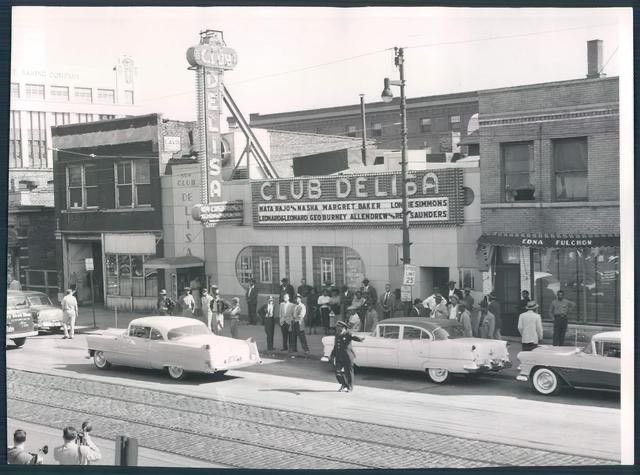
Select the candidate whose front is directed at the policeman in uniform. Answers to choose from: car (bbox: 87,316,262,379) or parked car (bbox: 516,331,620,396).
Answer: parked car (bbox: 516,331,620,396)

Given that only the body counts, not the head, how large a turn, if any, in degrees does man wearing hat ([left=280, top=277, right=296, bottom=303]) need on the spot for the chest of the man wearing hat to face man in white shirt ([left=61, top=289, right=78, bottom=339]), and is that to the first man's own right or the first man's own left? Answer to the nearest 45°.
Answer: approximately 90° to the first man's own right

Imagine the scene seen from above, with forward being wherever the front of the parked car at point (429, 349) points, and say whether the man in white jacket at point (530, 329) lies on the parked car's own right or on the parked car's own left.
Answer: on the parked car's own right

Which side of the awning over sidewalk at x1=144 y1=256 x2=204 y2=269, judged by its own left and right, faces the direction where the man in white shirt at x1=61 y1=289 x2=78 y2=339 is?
right

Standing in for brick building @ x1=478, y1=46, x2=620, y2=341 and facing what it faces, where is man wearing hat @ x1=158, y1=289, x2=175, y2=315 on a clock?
The man wearing hat is roughly at 3 o'clock from the brick building.

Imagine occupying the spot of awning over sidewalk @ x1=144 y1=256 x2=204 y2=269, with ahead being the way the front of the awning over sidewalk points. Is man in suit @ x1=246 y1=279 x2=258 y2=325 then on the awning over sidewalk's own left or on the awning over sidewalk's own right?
on the awning over sidewalk's own left

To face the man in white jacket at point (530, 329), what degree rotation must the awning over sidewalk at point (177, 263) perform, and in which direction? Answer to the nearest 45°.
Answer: approximately 45° to its left

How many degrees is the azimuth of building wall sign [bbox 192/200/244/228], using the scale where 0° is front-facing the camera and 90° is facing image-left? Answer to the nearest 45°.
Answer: approximately 45°

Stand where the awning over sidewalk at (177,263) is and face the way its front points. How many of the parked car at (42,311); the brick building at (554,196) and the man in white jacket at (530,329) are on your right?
1

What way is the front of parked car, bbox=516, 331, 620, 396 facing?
to the viewer's left
